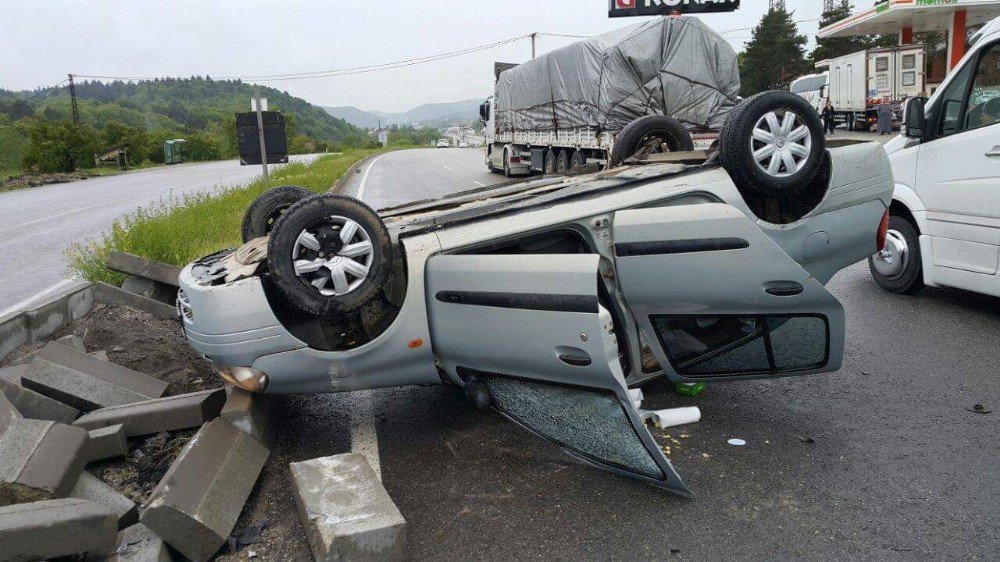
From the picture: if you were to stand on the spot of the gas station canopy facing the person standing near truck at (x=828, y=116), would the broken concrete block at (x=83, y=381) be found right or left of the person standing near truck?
left

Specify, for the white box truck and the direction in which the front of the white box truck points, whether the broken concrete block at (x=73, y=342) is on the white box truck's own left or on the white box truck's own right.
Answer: on the white box truck's own left

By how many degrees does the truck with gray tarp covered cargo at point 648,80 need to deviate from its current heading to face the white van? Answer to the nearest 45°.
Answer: approximately 135° to its left

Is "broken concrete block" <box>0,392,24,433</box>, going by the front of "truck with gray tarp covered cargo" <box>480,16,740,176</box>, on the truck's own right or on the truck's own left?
on the truck's own left
